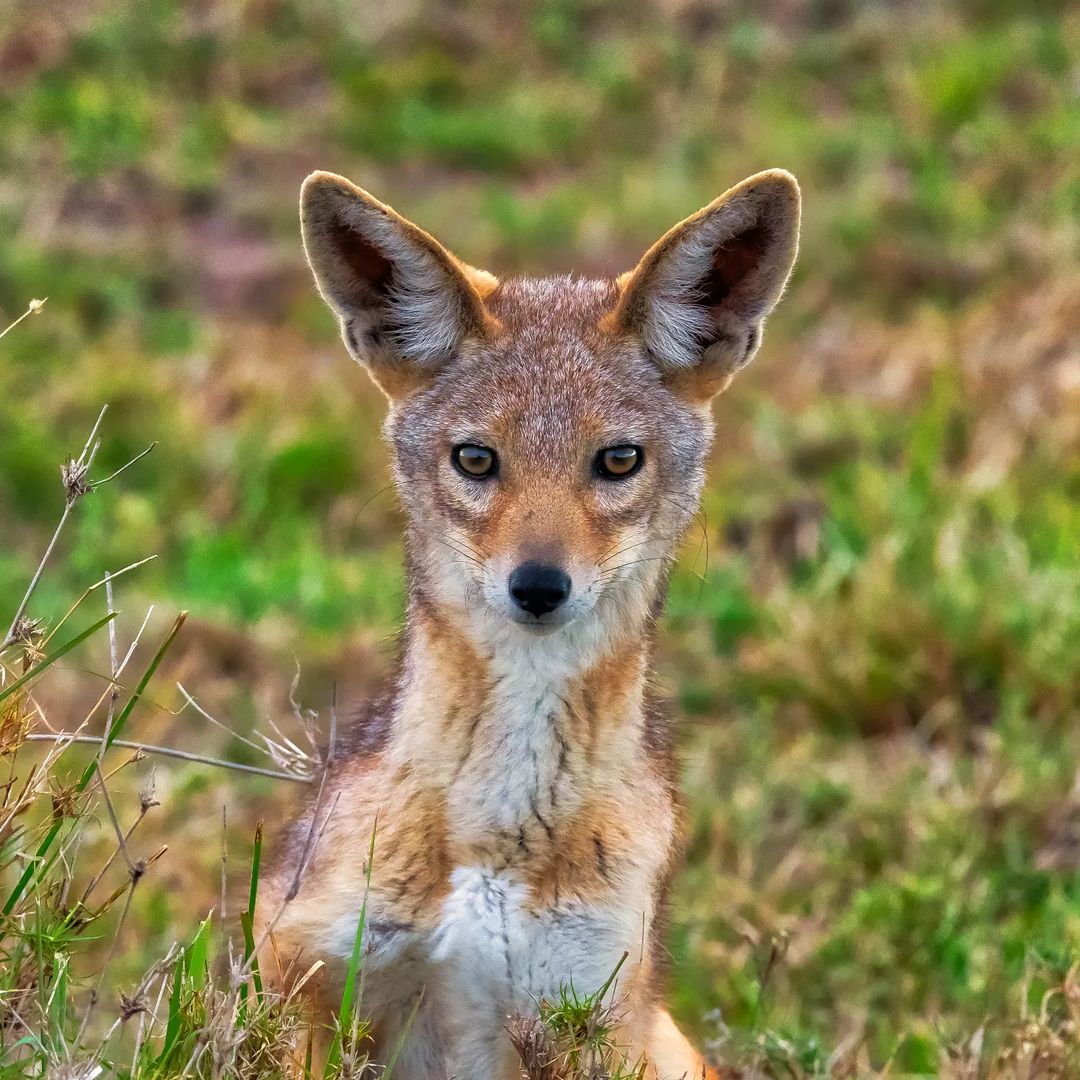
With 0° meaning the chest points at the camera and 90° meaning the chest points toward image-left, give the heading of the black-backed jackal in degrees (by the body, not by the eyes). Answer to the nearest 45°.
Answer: approximately 0°
